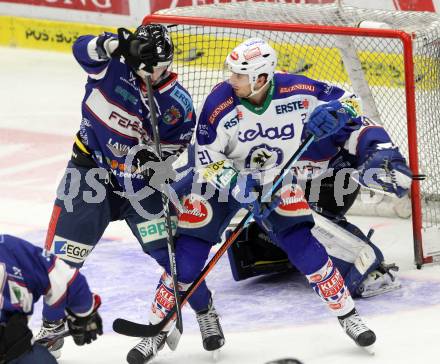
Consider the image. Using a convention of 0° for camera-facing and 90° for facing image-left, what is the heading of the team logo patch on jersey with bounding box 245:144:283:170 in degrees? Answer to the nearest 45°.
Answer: approximately 0°

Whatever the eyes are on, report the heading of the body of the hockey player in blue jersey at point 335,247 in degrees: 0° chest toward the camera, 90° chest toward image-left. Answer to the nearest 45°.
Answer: approximately 45°

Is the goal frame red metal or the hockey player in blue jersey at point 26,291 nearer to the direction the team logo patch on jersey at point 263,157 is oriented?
the hockey player in blue jersey

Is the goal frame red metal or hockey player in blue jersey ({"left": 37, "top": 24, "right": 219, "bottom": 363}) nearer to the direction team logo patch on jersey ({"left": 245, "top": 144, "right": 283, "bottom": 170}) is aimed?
the hockey player in blue jersey

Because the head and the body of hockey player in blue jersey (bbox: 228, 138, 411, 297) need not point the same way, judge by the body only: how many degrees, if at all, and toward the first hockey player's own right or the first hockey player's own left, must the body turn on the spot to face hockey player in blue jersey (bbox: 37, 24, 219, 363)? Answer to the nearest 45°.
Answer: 0° — they already face them
